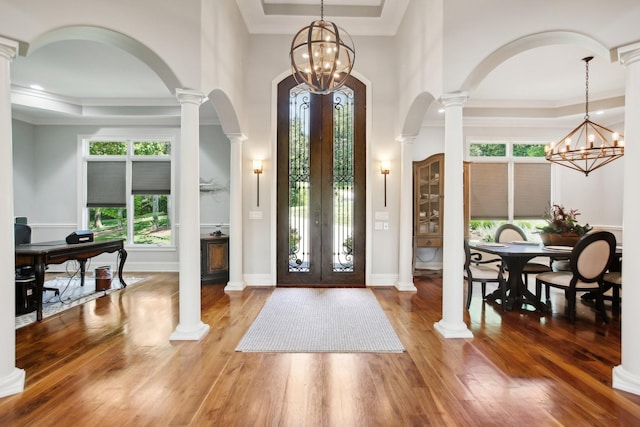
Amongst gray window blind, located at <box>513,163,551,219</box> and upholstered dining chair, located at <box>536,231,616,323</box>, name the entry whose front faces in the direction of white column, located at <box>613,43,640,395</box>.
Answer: the gray window blind

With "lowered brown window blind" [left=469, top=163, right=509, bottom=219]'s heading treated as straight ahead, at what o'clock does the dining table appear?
The dining table is roughly at 12 o'clock from the lowered brown window blind.

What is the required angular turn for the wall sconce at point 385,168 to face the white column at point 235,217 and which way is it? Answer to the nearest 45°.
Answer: approximately 90° to its right

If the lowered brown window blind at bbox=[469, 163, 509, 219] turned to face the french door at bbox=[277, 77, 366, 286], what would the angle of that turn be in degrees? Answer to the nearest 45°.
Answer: approximately 45° to its right

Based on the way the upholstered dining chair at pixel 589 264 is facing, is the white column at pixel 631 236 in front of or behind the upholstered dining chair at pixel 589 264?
behind

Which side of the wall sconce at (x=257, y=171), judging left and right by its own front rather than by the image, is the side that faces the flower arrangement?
left

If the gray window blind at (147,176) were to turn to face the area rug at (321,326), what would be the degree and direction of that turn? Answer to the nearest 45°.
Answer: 0° — it already faces it

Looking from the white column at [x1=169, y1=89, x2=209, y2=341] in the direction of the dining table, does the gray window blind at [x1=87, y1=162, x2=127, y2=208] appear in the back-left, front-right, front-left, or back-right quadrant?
back-left

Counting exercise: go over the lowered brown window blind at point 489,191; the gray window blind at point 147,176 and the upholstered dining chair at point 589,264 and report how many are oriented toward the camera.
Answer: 2

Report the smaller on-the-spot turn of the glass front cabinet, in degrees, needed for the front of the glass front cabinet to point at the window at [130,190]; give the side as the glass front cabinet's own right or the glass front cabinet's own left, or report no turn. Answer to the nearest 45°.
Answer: approximately 90° to the glass front cabinet's own right

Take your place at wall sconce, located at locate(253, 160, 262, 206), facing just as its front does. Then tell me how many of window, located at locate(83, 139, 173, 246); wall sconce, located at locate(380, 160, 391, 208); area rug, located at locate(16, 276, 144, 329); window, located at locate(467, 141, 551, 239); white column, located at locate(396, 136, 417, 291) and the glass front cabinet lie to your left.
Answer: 4
